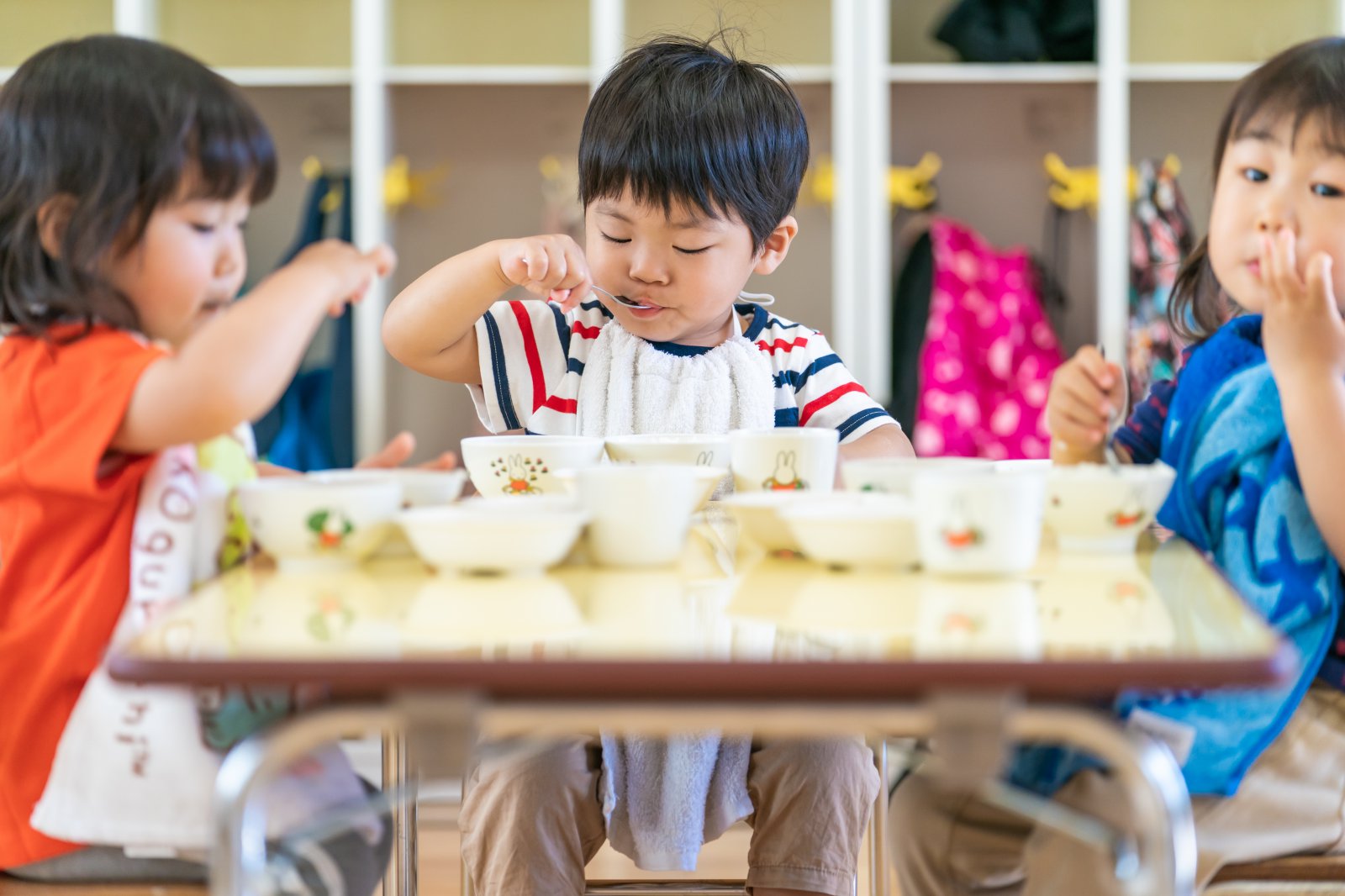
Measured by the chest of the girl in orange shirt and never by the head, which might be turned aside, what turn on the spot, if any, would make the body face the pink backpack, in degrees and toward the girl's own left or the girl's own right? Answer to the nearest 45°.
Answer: approximately 45° to the girl's own left

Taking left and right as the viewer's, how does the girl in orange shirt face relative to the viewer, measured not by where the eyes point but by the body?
facing to the right of the viewer
